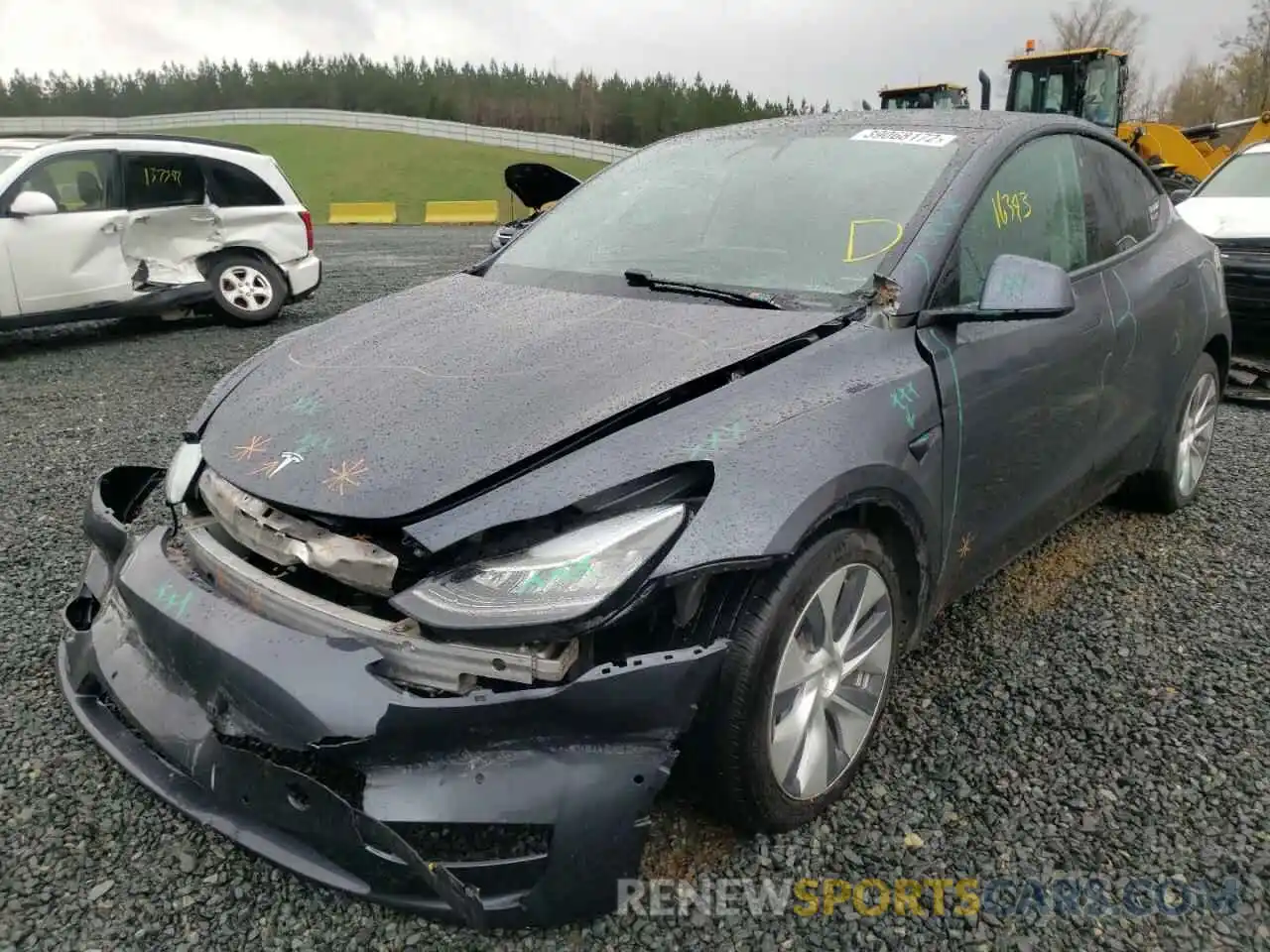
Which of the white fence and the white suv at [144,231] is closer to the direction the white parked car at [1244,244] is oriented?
the white suv

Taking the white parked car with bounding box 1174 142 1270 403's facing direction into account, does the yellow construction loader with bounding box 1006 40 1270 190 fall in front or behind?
behind

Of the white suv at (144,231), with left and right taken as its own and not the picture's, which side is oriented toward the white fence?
right

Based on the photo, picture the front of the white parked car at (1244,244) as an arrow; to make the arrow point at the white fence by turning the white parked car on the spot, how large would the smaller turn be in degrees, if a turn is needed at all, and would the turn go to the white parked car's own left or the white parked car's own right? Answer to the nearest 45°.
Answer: approximately 135° to the white parked car's own right

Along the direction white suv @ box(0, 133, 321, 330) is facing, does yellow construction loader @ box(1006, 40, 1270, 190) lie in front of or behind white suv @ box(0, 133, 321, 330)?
behind

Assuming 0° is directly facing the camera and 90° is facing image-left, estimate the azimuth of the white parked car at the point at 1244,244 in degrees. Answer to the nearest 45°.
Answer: approximately 0°

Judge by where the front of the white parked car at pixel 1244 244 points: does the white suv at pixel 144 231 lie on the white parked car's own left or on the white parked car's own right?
on the white parked car's own right

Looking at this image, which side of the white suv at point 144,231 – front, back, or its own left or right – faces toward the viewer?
left

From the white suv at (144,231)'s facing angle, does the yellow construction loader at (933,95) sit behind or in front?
behind

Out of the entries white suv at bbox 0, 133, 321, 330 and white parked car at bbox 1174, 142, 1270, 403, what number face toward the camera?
1

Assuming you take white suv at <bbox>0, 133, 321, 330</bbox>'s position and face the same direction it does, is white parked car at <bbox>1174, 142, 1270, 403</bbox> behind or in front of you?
behind
